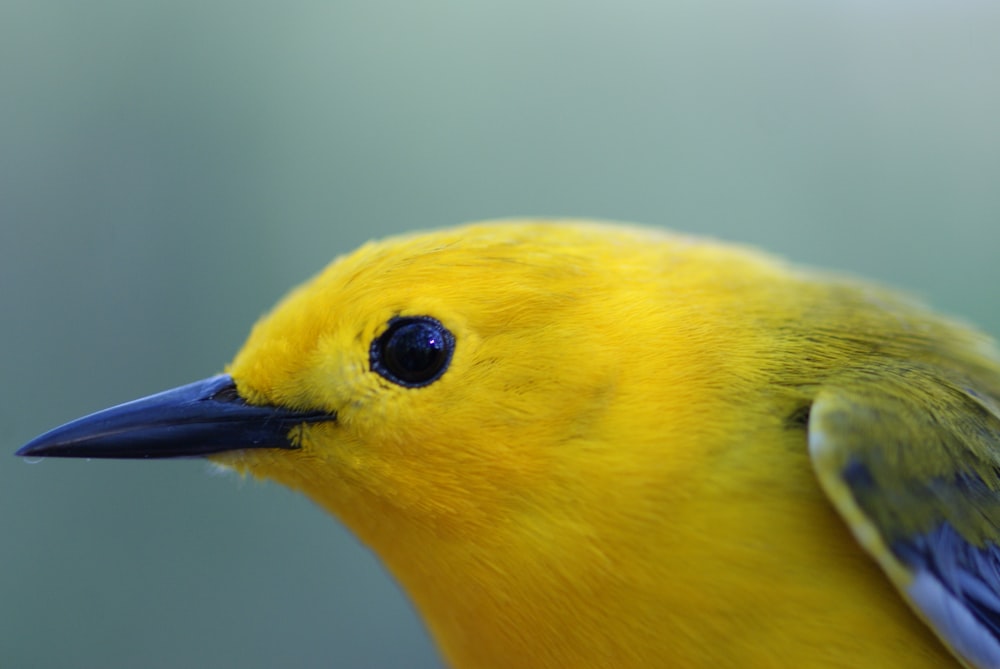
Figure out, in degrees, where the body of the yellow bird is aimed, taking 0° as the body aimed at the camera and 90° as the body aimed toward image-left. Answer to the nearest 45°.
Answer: approximately 90°
